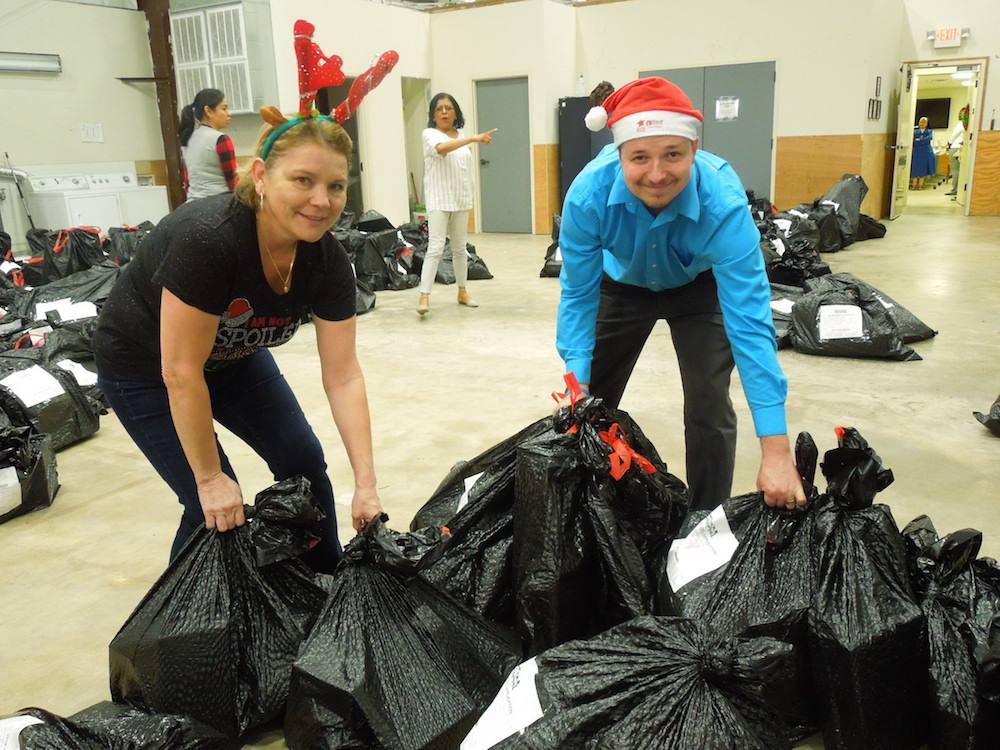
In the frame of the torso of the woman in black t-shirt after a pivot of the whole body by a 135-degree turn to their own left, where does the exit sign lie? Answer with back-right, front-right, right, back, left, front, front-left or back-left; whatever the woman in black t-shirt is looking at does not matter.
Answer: front-right

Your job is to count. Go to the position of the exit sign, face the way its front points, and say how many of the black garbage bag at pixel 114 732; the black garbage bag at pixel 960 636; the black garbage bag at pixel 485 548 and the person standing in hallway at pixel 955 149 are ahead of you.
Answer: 3

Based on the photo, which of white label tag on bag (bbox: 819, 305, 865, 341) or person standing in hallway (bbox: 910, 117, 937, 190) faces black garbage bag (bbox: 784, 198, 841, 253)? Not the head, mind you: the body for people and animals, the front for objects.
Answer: the person standing in hallway

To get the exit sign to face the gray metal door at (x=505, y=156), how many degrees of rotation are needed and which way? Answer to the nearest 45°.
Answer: approximately 45° to its right

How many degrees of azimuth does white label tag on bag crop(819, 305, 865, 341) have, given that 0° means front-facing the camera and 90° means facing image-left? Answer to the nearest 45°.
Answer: approximately 0°

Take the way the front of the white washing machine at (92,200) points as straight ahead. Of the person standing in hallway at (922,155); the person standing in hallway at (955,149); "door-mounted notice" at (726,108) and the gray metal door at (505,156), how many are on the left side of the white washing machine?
4

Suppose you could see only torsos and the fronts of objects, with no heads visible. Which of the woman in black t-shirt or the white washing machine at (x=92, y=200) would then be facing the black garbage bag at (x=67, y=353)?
the white washing machine

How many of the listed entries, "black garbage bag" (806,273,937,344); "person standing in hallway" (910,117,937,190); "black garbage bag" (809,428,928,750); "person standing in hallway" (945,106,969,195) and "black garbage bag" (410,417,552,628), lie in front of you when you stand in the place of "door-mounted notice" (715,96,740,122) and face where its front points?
3
